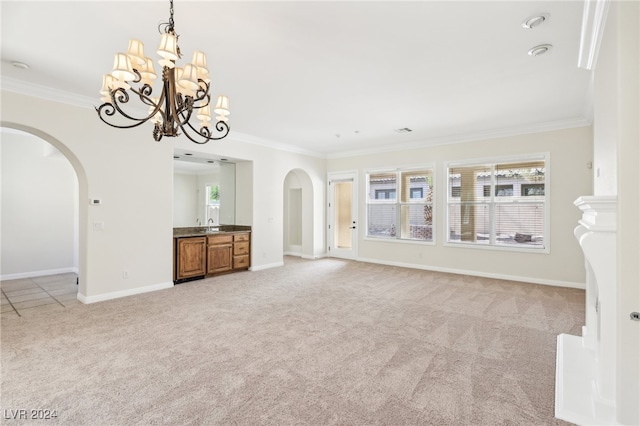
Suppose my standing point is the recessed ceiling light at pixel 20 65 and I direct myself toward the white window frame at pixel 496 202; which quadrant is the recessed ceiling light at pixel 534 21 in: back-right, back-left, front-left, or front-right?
front-right

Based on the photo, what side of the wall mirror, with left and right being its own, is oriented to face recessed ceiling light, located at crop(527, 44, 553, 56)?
front

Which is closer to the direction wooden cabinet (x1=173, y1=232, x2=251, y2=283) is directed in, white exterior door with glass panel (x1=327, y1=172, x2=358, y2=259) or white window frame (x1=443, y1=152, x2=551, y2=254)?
the white window frame

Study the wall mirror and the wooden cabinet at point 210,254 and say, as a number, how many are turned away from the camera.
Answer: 0

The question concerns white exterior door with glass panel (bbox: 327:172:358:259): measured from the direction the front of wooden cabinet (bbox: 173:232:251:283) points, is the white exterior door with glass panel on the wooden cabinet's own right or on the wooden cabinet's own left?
on the wooden cabinet's own left

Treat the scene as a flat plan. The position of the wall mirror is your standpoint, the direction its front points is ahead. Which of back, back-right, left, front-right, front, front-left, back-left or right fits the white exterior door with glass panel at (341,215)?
front-left

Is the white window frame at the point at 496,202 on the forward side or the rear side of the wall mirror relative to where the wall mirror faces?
on the forward side

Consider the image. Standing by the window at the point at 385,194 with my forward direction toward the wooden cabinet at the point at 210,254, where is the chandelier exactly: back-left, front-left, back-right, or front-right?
front-left

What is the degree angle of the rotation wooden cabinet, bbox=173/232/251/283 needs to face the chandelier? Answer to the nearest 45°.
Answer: approximately 45° to its right

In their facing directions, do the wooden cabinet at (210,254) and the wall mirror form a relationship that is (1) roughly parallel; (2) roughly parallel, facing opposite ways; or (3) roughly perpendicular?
roughly parallel

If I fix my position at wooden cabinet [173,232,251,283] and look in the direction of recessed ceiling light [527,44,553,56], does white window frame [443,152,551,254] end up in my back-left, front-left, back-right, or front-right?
front-left

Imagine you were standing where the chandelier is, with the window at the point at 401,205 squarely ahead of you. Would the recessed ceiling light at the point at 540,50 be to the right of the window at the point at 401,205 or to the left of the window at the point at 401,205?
right
